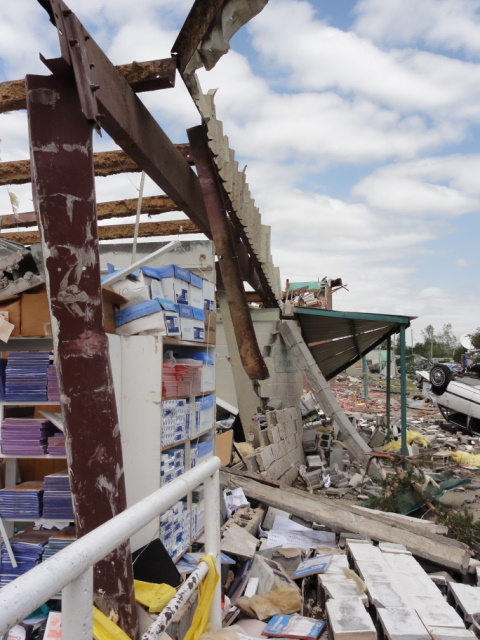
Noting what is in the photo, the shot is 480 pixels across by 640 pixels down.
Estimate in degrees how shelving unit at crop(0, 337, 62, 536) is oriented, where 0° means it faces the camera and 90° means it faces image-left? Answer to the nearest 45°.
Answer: approximately 0°

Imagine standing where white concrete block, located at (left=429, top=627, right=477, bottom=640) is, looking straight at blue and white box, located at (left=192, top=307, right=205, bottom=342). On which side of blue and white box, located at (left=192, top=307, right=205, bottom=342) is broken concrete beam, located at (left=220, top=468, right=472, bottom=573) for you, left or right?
right

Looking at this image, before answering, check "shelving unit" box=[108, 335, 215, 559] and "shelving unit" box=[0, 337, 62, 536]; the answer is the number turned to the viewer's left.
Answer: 0

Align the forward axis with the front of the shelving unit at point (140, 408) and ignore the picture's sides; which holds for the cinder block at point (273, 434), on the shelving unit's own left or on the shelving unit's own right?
on the shelving unit's own left

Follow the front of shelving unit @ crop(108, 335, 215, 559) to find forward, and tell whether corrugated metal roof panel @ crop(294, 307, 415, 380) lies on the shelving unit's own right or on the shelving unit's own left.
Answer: on the shelving unit's own left

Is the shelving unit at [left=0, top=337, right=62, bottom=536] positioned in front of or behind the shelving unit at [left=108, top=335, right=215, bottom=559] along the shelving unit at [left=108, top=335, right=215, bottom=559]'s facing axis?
behind

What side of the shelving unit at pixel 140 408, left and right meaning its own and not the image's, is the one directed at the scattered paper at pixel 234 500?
front

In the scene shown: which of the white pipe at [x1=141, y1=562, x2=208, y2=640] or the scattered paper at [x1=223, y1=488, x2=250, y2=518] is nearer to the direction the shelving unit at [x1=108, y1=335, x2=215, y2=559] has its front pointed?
the white pipe

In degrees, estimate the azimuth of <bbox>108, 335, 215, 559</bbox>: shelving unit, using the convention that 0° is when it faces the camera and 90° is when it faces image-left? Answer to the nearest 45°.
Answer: approximately 315°
